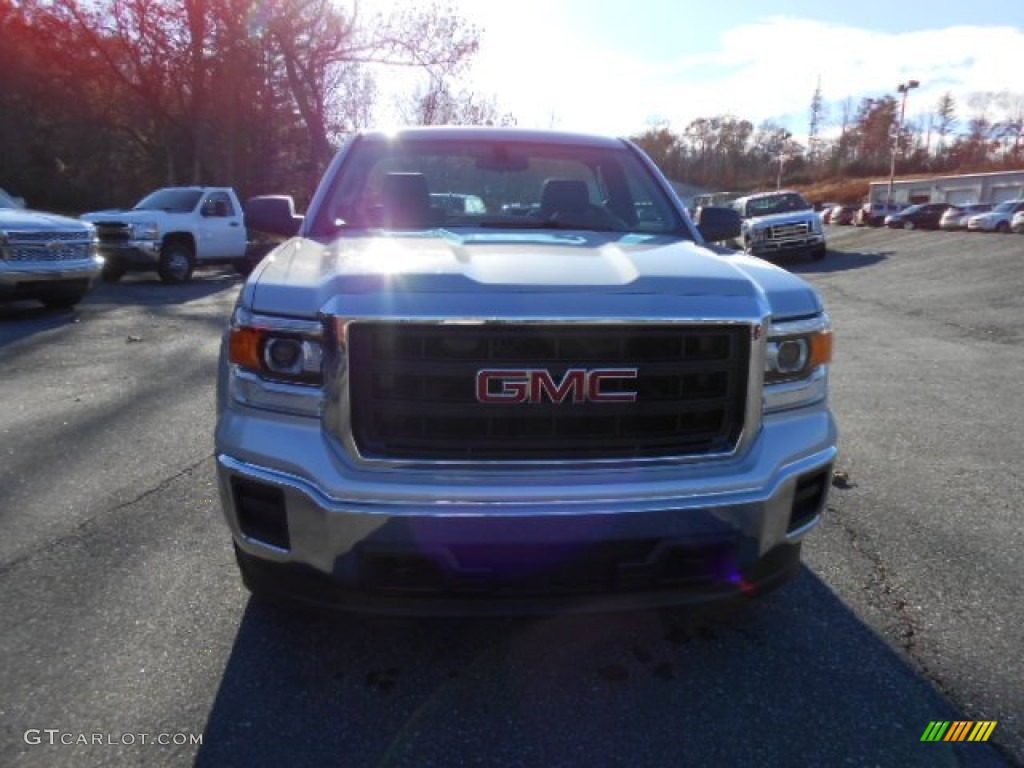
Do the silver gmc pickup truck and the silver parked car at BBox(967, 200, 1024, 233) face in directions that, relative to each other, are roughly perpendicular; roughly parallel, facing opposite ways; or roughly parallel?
roughly perpendicular

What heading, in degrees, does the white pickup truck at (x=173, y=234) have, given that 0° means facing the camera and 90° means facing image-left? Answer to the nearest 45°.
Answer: approximately 45°

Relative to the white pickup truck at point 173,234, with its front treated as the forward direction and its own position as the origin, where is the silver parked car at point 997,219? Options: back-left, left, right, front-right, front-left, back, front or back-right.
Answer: back-left

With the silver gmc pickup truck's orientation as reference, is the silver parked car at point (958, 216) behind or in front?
behind

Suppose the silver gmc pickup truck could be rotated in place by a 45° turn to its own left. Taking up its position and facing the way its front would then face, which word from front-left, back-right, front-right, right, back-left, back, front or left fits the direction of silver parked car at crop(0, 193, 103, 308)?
back

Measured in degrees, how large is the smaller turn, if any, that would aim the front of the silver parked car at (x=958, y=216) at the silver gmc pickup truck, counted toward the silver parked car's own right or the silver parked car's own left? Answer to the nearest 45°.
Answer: approximately 45° to the silver parked car's own left

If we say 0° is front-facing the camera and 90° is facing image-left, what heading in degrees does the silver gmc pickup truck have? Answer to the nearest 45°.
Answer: approximately 0°

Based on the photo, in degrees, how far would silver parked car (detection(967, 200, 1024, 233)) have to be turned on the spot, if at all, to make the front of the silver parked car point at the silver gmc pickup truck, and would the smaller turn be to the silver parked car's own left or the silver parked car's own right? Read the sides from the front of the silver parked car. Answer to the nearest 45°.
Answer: approximately 45° to the silver parked car's own left

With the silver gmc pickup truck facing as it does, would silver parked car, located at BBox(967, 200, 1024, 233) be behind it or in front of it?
behind

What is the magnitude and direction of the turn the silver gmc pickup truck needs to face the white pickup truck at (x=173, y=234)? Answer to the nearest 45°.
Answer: approximately 135° to its right

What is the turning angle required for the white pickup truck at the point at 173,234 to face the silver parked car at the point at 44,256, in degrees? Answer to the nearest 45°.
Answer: approximately 45° to its left
